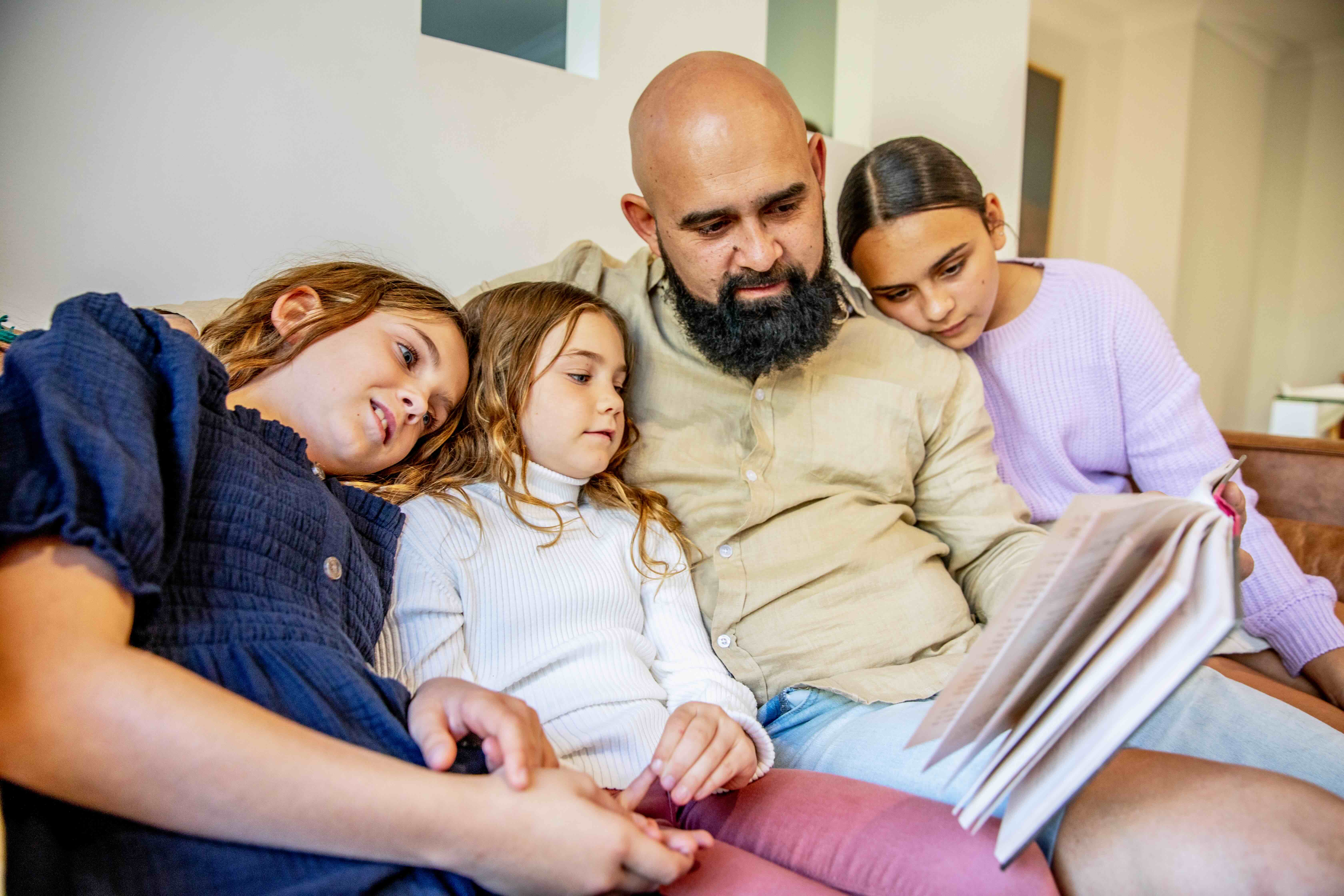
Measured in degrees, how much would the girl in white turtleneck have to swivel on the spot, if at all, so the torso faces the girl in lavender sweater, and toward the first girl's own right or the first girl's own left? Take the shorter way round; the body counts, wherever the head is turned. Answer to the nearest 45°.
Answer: approximately 90° to the first girl's own left

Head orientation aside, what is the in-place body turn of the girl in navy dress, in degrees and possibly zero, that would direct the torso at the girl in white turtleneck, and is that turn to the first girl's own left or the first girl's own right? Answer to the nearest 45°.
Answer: approximately 90° to the first girl's own left

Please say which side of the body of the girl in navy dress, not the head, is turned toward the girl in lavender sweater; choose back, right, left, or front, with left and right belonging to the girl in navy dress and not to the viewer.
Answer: left

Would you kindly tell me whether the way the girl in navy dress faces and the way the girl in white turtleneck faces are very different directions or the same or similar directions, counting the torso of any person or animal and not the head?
same or similar directions

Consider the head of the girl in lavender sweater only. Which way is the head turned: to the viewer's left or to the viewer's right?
to the viewer's left

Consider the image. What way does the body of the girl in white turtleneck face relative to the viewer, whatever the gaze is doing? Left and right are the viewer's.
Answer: facing the viewer and to the right of the viewer

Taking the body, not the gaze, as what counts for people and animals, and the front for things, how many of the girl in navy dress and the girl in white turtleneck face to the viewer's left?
0

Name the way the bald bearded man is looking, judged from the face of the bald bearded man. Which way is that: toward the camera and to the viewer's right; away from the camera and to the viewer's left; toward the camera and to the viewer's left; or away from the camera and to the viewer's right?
toward the camera and to the viewer's right

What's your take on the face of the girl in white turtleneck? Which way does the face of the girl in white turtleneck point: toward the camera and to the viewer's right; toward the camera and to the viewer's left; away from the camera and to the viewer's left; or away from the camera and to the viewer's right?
toward the camera and to the viewer's right

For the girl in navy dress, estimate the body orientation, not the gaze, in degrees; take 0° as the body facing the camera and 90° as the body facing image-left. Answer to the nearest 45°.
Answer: approximately 315°

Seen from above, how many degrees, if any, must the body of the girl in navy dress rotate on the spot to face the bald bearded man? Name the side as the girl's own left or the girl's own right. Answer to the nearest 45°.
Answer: approximately 90° to the girl's own left
